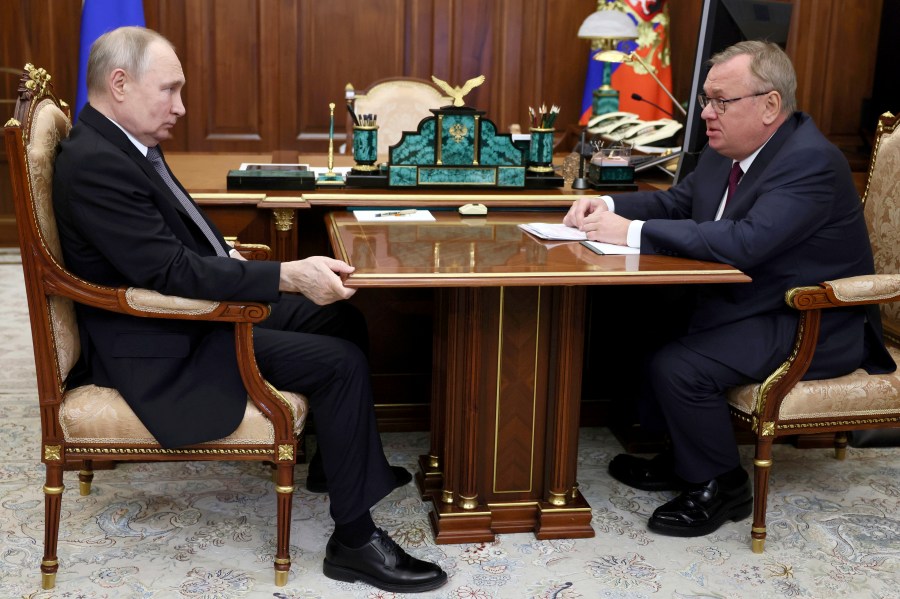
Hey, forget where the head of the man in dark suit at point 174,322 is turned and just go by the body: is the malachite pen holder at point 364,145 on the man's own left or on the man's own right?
on the man's own left

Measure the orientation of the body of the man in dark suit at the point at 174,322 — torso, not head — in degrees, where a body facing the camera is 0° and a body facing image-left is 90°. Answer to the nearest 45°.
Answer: approximately 270°

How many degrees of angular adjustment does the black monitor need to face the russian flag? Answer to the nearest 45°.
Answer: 0° — it already faces it

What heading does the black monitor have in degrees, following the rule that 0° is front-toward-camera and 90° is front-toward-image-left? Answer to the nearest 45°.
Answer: approximately 135°

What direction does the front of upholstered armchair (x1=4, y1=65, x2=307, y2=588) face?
to the viewer's right

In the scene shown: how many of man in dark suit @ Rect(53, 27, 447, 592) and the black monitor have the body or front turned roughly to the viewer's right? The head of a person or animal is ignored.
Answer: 1

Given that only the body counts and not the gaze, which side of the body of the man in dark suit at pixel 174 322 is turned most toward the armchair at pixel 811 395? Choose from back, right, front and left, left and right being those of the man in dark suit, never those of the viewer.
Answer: front

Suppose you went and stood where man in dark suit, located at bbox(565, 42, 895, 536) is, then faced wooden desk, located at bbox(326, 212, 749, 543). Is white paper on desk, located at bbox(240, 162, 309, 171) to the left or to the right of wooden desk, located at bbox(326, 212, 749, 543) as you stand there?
right

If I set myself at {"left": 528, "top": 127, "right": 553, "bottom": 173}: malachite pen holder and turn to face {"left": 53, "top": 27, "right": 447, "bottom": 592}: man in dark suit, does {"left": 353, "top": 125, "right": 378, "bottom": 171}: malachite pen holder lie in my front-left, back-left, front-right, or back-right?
front-right

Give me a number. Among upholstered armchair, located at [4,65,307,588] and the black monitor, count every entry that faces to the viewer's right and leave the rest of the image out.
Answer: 1

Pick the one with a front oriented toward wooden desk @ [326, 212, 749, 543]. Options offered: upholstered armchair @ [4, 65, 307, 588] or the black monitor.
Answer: the upholstered armchair

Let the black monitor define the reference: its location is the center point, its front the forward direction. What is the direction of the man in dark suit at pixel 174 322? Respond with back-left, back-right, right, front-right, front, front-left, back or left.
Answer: left

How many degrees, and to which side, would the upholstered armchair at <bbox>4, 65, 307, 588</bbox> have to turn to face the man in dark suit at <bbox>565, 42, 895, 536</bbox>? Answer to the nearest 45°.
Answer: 0° — it already faces them

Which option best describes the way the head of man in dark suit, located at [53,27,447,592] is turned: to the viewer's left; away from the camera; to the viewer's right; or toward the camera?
to the viewer's right

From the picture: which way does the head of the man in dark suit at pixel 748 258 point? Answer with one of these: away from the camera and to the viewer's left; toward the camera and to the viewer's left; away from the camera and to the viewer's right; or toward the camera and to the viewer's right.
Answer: toward the camera and to the viewer's left
